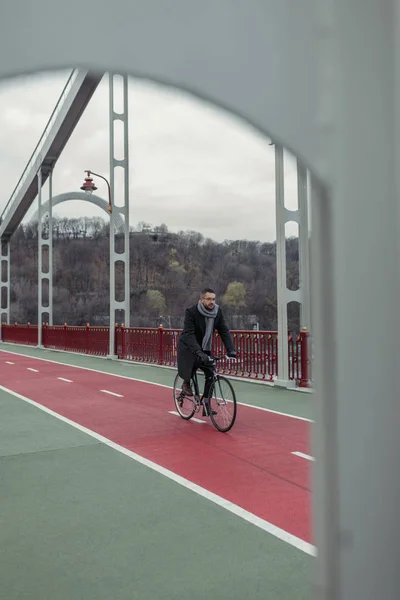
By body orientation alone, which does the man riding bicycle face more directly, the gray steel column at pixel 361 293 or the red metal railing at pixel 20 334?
the gray steel column

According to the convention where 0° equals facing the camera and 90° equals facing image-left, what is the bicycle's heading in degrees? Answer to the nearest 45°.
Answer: approximately 315°

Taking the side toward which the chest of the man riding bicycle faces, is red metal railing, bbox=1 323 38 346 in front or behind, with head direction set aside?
behind

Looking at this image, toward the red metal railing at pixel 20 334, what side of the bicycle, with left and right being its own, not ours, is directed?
back

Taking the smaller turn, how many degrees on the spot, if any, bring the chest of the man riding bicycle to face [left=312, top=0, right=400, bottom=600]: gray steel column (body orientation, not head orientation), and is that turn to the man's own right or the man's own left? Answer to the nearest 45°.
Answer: approximately 45° to the man's own right

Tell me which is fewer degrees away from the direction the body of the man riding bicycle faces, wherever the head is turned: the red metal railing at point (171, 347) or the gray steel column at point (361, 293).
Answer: the gray steel column
